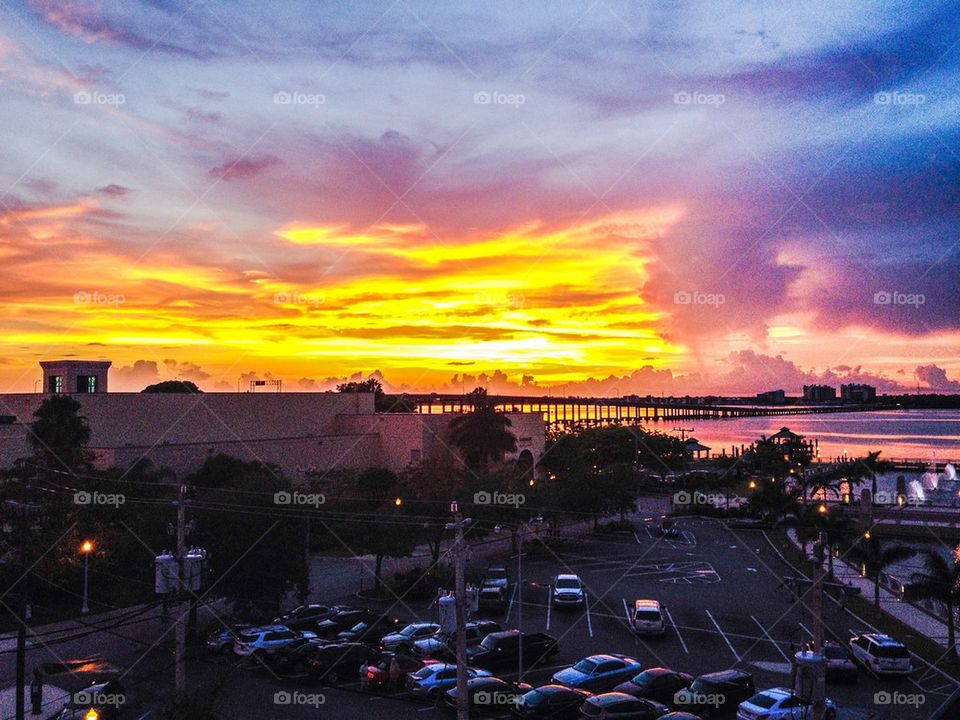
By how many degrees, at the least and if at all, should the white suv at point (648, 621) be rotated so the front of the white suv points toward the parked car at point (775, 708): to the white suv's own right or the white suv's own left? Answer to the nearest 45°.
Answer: approximately 135° to the white suv's own right

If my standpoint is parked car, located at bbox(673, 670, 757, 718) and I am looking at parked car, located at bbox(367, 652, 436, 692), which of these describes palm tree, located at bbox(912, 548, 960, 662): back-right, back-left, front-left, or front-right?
back-right

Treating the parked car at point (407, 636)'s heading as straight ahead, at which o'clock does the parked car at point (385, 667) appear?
the parked car at point (385, 667) is roughly at 11 o'clock from the parked car at point (407, 636).

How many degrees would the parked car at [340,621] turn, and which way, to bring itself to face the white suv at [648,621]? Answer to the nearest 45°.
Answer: approximately 135° to its left

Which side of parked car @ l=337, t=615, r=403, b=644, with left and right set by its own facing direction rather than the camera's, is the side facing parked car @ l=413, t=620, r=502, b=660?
left

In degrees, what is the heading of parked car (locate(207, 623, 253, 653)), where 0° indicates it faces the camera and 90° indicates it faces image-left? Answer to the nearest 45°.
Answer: approximately 45°

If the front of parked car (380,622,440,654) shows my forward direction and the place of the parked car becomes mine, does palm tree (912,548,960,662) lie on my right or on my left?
on my left
